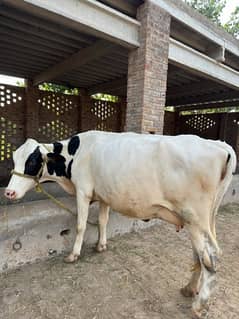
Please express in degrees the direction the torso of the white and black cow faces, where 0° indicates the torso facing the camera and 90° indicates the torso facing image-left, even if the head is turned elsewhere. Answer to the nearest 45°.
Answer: approximately 135°
